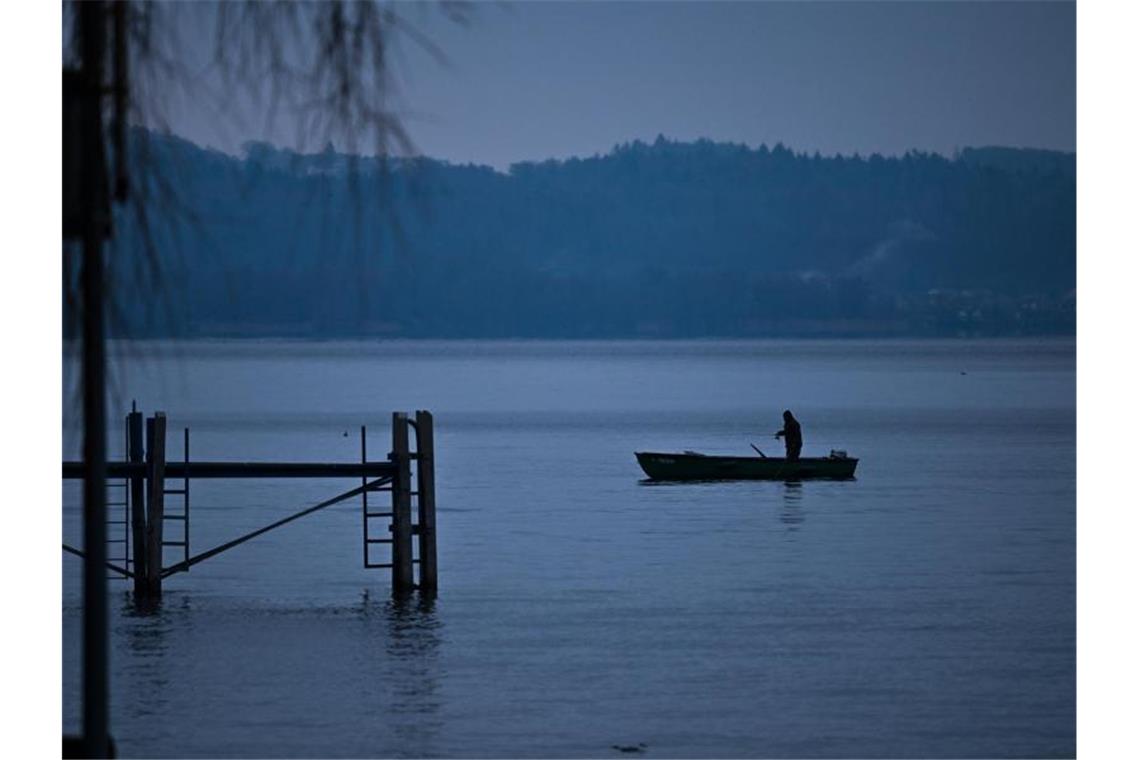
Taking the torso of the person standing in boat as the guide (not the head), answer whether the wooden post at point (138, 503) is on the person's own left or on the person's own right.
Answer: on the person's own left

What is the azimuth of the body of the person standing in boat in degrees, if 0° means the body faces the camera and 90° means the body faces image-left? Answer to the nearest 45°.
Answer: approximately 90°

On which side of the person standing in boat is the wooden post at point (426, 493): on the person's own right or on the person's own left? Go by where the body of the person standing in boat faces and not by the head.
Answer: on the person's own left

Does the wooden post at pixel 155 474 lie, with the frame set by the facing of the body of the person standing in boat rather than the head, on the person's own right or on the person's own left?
on the person's own left

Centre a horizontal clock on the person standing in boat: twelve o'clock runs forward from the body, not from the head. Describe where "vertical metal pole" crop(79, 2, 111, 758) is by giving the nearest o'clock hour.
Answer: The vertical metal pole is roughly at 9 o'clock from the person standing in boat.

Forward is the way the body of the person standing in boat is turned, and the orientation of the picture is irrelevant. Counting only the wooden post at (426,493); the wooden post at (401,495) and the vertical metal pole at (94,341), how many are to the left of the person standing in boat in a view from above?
3

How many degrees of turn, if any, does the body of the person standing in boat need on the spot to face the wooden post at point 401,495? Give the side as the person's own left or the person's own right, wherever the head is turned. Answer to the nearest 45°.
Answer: approximately 90° to the person's own left
